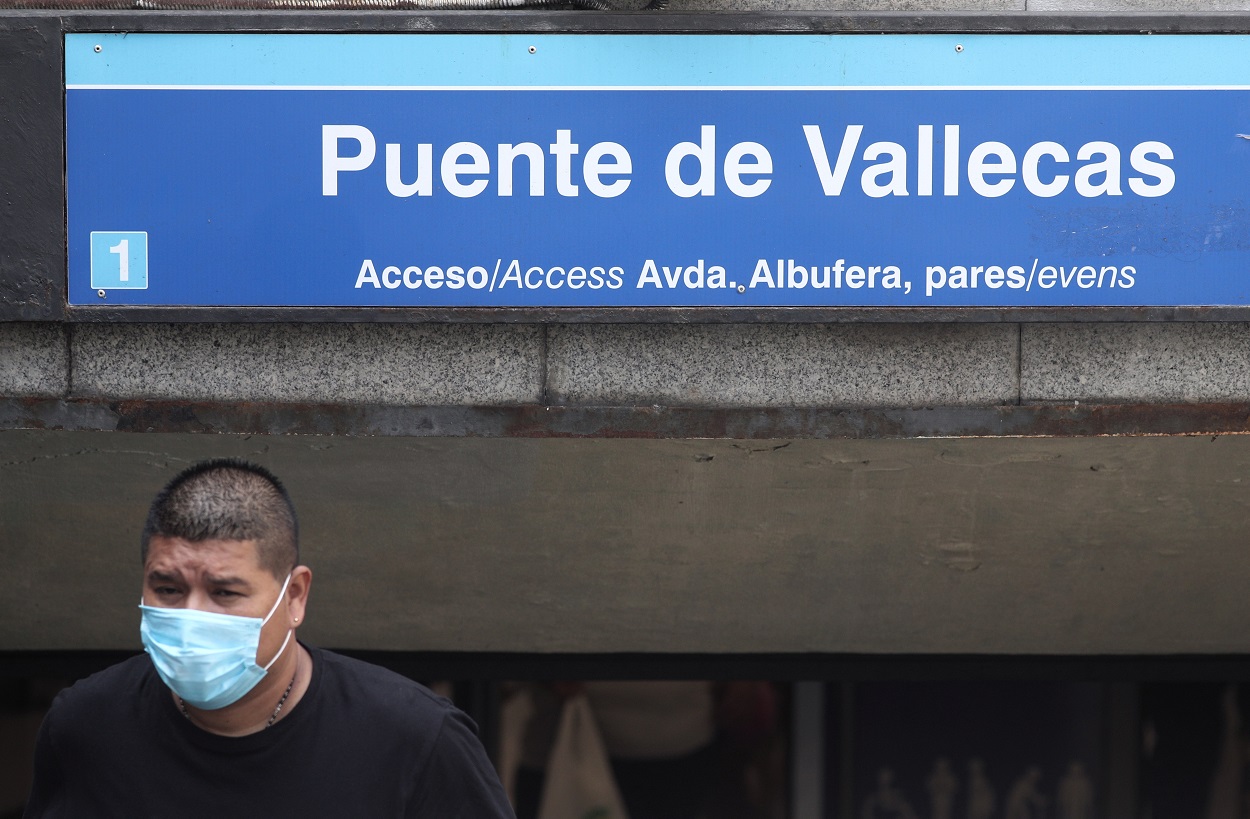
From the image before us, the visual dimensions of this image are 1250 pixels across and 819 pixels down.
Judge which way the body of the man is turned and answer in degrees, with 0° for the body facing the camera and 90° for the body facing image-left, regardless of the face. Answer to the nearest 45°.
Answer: approximately 45°

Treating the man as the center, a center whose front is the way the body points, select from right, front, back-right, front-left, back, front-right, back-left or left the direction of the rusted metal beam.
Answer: back

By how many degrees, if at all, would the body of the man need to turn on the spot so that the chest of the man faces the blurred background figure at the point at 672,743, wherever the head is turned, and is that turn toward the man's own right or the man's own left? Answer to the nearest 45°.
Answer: approximately 180°

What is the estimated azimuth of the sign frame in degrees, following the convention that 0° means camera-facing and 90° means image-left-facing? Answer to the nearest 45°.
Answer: approximately 0°

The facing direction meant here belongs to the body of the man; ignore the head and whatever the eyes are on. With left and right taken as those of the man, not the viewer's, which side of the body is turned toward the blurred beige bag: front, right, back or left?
back

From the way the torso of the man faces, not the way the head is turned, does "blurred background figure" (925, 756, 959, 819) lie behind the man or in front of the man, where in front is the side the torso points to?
behind
